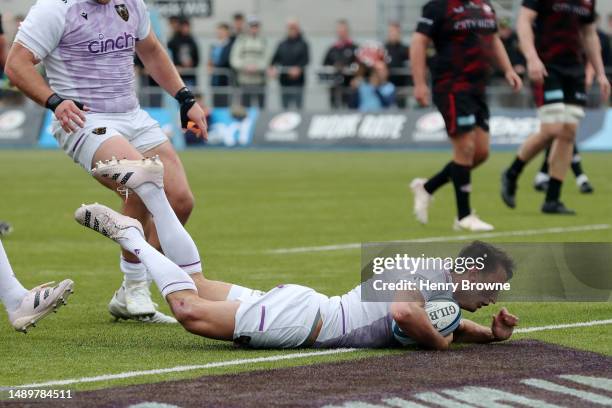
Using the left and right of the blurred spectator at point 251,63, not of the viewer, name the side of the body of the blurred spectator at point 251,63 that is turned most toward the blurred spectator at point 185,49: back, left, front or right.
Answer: right

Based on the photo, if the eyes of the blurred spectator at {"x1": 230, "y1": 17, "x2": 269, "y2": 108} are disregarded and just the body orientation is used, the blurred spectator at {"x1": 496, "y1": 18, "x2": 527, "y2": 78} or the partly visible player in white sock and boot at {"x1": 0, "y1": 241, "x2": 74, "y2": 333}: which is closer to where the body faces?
the partly visible player in white sock and boot

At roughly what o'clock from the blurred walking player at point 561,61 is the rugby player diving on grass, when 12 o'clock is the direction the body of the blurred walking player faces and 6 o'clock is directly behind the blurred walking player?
The rugby player diving on grass is roughly at 2 o'clock from the blurred walking player.

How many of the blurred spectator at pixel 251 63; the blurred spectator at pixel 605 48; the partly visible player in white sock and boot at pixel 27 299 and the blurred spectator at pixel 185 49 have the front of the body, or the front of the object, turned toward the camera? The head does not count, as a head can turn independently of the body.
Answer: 3

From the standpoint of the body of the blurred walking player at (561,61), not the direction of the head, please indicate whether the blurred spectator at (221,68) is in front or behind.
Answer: behind

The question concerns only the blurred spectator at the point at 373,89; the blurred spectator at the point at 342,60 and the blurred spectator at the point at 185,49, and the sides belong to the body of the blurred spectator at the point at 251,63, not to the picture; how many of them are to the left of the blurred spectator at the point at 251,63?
2

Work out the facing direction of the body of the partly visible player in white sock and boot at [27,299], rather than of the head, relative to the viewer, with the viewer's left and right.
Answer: facing to the right of the viewer

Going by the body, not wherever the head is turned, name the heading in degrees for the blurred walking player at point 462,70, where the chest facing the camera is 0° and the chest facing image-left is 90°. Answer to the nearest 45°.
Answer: approximately 315°

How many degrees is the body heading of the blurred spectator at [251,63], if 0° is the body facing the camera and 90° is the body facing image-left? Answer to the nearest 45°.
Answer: approximately 0°
